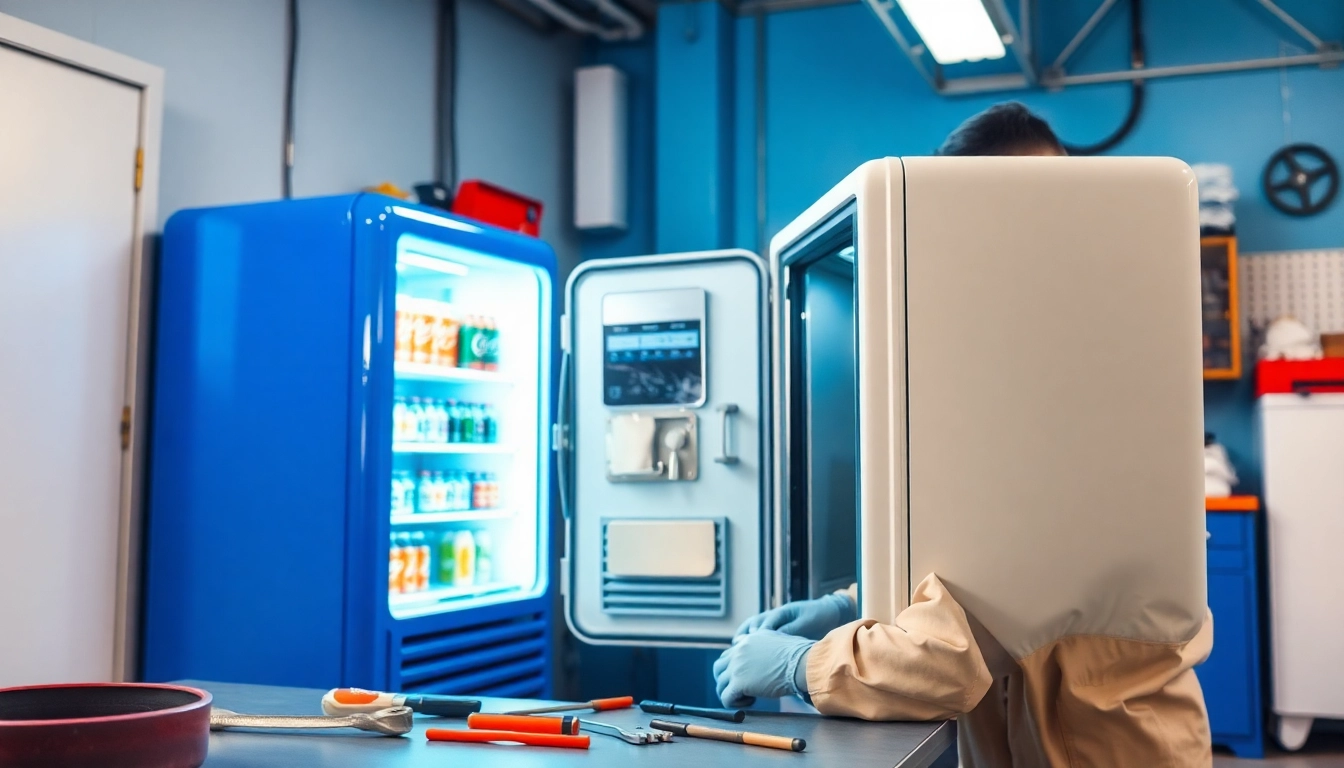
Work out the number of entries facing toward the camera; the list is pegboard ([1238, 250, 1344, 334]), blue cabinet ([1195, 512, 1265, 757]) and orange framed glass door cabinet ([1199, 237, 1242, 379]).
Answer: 3

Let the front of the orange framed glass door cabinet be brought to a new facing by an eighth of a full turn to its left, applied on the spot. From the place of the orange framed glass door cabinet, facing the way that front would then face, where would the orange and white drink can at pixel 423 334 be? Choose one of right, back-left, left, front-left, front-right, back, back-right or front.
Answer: right

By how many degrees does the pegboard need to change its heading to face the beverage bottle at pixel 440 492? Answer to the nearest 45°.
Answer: approximately 45° to its right

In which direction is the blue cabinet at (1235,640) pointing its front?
toward the camera

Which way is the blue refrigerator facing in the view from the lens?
facing the viewer and to the right of the viewer

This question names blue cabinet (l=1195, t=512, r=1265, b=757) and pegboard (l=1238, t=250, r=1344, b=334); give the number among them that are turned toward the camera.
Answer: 2

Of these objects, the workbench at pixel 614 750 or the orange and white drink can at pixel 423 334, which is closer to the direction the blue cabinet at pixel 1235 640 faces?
the workbench

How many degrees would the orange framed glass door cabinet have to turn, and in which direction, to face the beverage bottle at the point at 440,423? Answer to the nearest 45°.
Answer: approximately 45° to its right

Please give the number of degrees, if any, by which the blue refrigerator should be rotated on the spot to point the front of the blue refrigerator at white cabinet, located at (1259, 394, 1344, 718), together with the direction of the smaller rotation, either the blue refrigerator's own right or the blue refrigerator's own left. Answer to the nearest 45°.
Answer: approximately 45° to the blue refrigerator's own left

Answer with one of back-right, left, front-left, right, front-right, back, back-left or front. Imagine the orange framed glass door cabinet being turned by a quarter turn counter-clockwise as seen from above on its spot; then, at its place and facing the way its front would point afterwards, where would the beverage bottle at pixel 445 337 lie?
back-right

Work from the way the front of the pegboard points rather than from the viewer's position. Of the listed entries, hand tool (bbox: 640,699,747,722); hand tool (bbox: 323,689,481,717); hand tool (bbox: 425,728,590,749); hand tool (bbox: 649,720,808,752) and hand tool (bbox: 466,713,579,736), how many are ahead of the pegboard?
5

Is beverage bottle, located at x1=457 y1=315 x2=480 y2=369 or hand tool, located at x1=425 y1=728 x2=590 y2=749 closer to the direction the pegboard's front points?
the hand tool

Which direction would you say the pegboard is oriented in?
toward the camera
